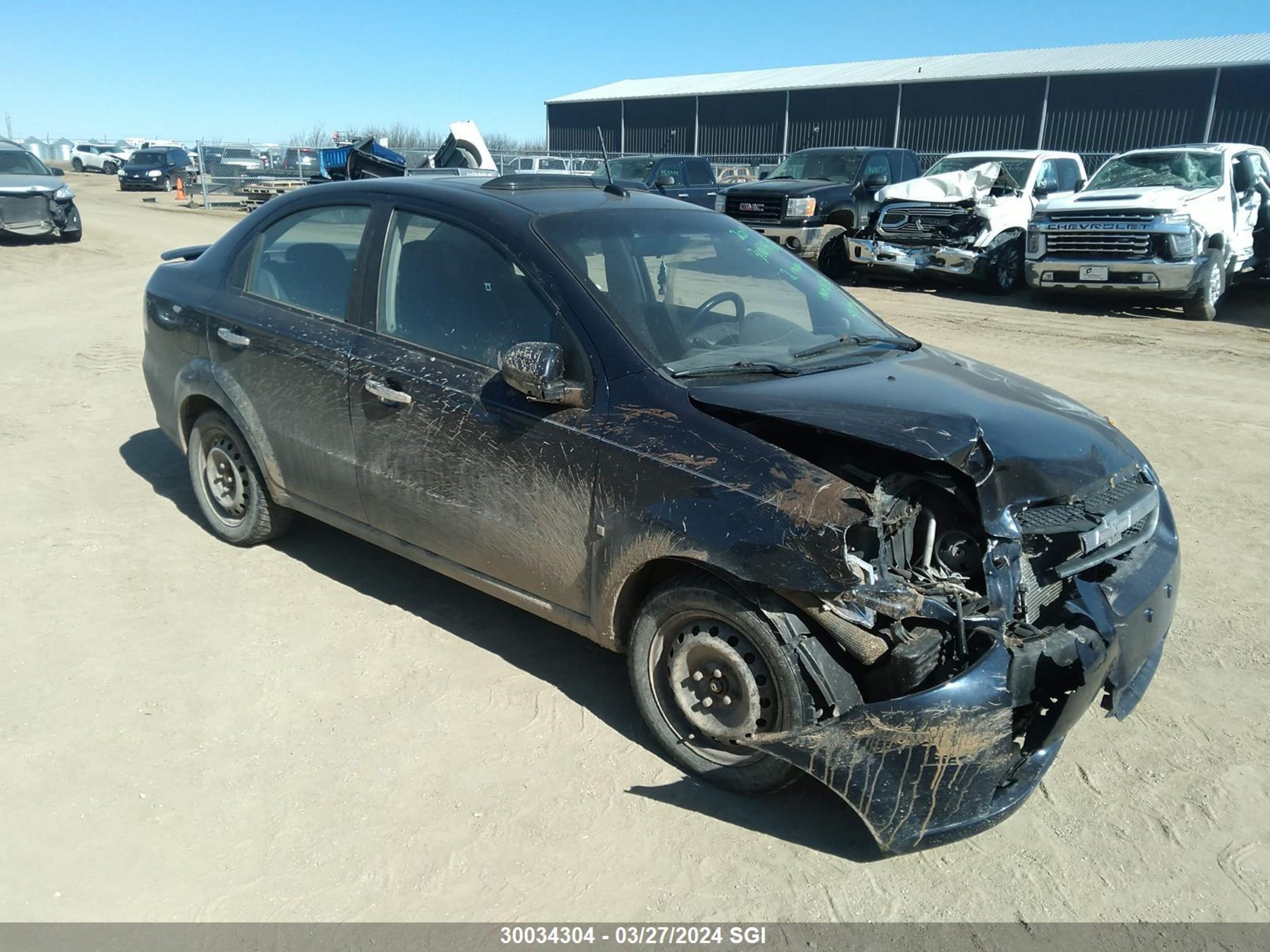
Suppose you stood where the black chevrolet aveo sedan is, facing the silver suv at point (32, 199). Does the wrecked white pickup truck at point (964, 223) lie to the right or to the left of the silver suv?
right

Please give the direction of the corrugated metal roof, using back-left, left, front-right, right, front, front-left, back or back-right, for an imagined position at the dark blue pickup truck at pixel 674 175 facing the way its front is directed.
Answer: back

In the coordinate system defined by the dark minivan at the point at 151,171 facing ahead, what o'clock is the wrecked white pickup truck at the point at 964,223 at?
The wrecked white pickup truck is roughly at 10 o'clock from the dark minivan.

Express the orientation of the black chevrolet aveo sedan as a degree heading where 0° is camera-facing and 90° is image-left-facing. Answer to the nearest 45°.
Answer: approximately 315°

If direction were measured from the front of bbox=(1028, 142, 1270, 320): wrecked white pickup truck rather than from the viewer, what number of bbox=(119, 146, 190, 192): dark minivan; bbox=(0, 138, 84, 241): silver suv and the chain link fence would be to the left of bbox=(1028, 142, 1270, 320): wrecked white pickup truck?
0

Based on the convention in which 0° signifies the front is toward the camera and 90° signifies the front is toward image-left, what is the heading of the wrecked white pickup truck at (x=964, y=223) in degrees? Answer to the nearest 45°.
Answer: approximately 45°

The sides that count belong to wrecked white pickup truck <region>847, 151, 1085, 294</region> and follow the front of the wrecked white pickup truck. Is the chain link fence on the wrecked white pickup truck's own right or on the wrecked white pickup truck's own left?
on the wrecked white pickup truck's own right

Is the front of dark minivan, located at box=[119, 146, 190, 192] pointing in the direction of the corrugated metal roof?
no

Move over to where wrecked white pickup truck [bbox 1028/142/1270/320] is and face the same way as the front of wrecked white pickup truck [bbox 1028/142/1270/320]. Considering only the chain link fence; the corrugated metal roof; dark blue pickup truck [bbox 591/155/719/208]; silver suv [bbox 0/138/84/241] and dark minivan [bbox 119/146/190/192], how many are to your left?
0

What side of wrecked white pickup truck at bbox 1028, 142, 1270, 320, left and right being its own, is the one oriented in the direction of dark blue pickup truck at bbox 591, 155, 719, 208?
right

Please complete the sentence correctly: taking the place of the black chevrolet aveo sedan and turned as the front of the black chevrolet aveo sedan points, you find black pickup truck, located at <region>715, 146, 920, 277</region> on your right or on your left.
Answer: on your left

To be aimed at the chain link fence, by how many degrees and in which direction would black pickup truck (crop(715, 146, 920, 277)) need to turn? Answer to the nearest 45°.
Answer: approximately 90° to its right

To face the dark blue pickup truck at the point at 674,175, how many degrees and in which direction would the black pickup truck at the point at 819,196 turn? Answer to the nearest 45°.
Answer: approximately 90° to its right

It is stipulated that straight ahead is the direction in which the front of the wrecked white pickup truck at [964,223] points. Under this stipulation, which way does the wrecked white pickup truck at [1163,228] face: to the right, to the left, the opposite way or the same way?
the same way

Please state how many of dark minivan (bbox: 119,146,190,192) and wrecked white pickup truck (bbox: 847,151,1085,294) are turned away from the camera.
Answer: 0

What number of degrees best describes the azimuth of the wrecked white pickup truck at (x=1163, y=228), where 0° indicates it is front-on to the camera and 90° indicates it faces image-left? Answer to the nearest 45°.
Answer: approximately 45°

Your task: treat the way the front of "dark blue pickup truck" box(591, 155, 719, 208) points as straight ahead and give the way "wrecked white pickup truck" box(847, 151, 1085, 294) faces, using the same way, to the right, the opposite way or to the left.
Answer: the same way

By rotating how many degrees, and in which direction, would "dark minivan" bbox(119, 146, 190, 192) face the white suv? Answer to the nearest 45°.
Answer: approximately 135° to its right

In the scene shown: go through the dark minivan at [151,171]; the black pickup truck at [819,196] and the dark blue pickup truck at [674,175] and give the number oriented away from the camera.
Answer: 0

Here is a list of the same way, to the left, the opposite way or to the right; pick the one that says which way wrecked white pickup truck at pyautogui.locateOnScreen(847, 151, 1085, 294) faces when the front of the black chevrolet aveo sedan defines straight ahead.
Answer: to the right

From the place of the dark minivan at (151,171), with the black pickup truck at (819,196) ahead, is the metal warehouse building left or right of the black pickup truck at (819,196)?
left

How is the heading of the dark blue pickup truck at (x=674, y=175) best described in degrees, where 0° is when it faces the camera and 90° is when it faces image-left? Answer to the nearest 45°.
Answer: approximately 45°

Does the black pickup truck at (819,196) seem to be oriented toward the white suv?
no
